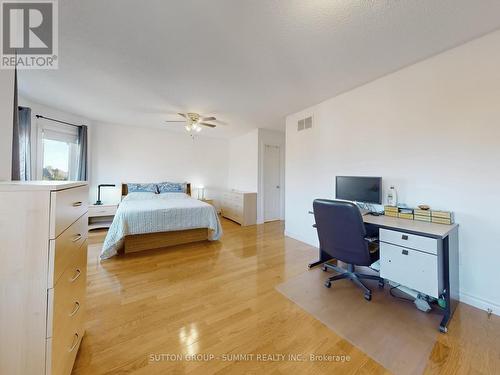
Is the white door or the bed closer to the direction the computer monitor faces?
the bed

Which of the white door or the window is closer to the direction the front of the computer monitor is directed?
the window

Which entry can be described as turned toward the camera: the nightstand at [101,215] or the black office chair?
the nightstand

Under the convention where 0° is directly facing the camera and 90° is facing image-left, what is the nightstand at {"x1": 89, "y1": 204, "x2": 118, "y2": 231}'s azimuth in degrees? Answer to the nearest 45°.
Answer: approximately 0°

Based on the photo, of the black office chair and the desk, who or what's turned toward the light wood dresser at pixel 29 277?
the desk

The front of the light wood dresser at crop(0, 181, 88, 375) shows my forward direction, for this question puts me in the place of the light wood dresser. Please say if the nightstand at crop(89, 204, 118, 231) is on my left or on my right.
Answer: on my left

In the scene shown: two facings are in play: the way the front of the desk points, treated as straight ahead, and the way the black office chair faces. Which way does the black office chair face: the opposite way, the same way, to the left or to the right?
the opposite way

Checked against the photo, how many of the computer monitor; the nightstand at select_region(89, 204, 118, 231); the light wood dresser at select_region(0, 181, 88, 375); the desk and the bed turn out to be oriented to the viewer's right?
1

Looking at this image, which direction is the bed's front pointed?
toward the camera

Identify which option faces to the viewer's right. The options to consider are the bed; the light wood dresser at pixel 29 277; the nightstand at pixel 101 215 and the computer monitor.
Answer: the light wood dresser

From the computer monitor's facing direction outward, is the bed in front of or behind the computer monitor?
in front

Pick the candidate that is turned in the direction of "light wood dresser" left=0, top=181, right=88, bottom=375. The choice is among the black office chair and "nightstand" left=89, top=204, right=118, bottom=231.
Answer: the nightstand

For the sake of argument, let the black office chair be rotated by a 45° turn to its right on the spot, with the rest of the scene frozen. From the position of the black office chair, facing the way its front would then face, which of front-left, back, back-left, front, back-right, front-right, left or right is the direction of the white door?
back-left

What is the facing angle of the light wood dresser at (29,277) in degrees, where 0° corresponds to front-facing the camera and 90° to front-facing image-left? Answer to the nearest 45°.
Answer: approximately 270°

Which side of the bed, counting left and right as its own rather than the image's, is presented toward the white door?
left

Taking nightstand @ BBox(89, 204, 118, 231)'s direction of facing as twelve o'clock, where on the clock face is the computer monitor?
The computer monitor is roughly at 11 o'clock from the nightstand.

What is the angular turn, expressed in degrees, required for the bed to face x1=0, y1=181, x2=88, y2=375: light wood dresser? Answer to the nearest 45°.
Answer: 0° — it already faces it

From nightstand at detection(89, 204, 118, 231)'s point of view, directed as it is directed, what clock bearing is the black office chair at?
The black office chair is roughly at 11 o'clock from the nightstand.
